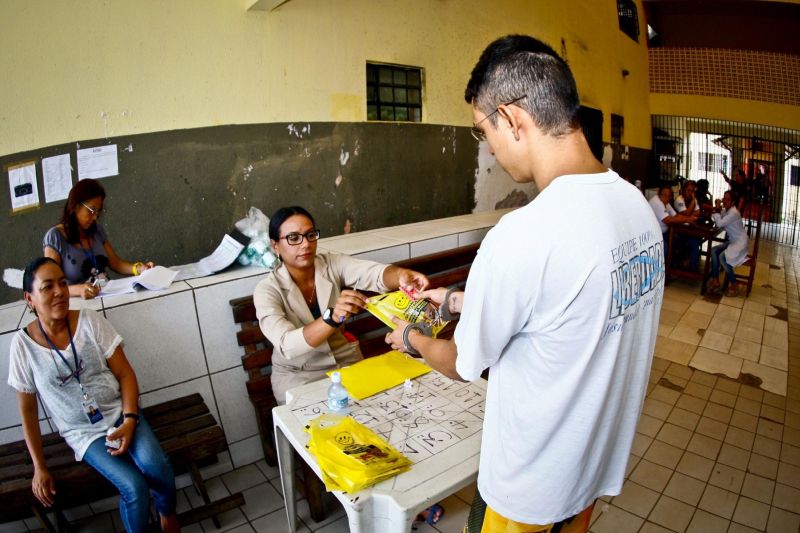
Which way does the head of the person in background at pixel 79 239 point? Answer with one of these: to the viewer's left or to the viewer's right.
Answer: to the viewer's right

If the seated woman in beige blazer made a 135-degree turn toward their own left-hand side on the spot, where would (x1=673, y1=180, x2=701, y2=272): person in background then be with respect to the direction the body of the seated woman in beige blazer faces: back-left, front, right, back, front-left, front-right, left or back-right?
front-right

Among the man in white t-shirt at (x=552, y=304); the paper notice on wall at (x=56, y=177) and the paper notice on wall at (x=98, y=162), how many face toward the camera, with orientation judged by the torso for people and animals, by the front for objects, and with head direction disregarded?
2

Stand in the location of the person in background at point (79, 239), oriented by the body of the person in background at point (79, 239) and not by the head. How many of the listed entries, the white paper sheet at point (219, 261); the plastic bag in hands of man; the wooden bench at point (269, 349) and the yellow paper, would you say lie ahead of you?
4

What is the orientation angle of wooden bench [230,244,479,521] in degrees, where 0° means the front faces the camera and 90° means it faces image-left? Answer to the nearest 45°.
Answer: approximately 315°

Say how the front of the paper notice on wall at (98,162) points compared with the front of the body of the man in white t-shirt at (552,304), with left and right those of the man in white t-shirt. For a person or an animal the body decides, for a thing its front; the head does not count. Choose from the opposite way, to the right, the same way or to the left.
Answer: the opposite way

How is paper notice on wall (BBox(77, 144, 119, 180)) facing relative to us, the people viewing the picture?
facing the viewer

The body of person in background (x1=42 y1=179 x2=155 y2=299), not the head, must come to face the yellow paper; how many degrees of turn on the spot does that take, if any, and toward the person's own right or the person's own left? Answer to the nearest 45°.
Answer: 0° — they already face it

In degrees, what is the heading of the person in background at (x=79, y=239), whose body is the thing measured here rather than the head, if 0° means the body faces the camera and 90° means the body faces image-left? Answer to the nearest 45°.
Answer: approximately 315°

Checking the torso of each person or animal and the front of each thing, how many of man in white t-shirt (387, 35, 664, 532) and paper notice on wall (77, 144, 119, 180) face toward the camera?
1
